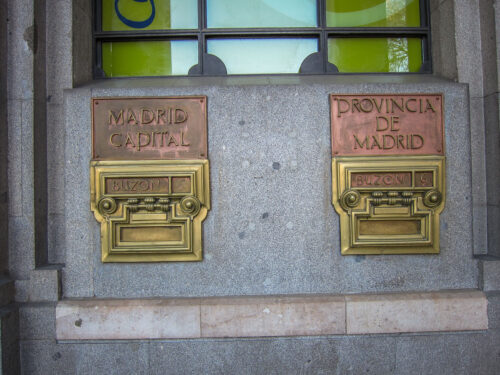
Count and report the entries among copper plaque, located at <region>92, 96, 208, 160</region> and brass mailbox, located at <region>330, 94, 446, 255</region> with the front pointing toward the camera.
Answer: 2

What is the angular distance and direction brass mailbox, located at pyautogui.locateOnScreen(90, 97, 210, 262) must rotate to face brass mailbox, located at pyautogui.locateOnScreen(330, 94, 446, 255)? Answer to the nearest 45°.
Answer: approximately 90° to its left

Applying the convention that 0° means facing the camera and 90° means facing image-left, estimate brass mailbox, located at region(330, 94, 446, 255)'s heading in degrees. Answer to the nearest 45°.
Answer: approximately 0°

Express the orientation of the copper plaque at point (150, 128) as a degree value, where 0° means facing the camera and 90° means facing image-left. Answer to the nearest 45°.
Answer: approximately 0°

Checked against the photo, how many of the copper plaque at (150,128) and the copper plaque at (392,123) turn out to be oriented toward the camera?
2

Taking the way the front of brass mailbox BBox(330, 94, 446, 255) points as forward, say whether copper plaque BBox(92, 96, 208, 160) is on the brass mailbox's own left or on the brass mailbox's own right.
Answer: on the brass mailbox's own right
